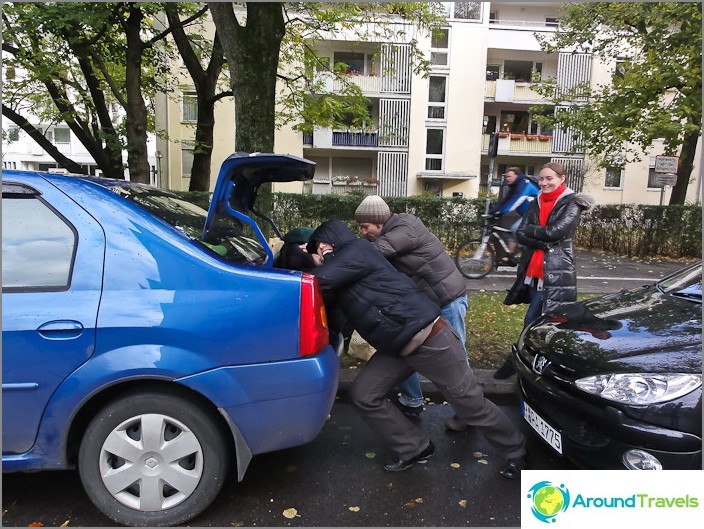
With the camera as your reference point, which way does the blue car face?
facing to the left of the viewer

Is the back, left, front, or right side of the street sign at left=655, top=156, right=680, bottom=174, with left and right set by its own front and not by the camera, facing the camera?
front

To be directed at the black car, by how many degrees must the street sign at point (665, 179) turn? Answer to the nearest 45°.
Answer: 0° — it already faces it

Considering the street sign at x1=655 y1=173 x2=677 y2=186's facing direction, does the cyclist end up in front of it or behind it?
in front

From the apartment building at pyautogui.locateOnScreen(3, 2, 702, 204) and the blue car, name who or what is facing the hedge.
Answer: the apartment building

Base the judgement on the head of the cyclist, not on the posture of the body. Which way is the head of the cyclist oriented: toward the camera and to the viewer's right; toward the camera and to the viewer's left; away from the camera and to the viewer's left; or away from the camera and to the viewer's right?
toward the camera and to the viewer's left

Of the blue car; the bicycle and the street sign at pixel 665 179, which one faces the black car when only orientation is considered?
the street sign

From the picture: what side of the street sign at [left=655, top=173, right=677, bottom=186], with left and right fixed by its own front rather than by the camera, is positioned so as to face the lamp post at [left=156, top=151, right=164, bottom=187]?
right

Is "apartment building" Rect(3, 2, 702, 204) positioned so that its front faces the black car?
yes

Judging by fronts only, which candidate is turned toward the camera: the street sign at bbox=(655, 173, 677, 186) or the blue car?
the street sign

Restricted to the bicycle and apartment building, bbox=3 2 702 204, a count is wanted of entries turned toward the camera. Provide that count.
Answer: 1

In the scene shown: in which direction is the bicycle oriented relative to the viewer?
to the viewer's left

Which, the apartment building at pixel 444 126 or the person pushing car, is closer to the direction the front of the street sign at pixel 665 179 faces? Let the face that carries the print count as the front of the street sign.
the person pushing car

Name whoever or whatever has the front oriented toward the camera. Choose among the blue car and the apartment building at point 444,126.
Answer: the apartment building

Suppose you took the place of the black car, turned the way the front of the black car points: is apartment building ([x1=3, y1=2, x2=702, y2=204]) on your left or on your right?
on your right

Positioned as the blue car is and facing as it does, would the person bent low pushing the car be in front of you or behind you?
behind
